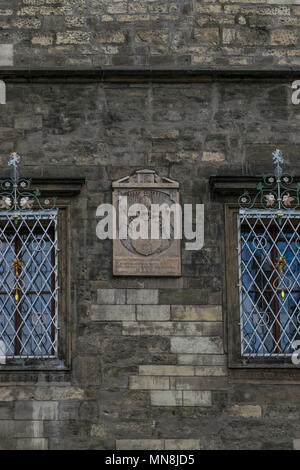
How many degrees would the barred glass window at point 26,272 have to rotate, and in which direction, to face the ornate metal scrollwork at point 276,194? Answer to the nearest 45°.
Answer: approximately 90° to its left

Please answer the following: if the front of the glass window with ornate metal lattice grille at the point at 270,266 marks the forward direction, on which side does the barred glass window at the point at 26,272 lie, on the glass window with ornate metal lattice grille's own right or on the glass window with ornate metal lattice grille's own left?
on the glass window with ornate metal lattice grille's own right

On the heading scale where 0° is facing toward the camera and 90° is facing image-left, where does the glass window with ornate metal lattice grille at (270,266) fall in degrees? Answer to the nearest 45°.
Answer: approximately 0°

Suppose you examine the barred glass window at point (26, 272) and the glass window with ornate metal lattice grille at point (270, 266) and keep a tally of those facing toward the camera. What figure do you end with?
2

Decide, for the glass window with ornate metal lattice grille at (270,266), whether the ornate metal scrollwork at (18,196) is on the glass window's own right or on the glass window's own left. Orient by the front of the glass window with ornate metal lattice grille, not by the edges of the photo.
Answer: on the glass window's own right

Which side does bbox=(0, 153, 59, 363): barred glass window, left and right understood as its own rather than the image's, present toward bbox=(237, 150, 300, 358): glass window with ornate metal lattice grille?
left

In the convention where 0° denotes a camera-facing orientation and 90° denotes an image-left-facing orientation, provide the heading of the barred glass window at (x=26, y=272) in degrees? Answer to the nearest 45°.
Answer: approximately 0°
